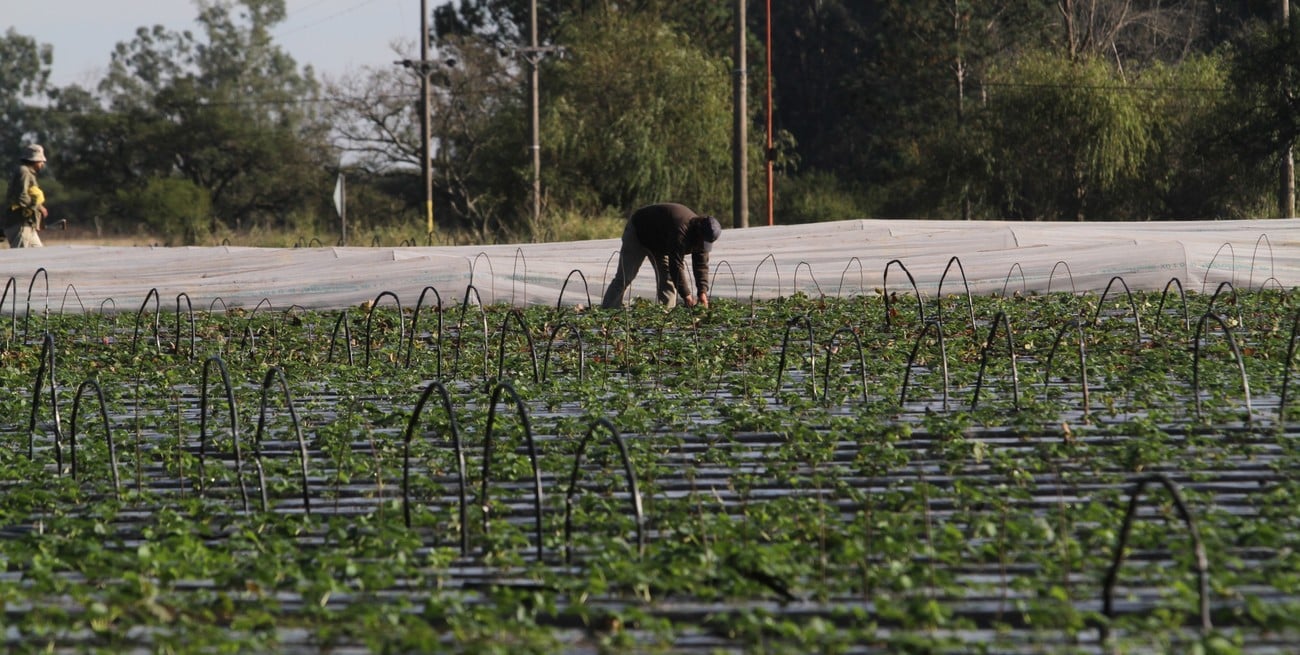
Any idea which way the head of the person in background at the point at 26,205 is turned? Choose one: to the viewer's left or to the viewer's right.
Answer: to the viewer's right

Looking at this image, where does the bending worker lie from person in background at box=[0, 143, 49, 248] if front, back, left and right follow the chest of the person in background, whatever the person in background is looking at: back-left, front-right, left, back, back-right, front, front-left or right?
front-right

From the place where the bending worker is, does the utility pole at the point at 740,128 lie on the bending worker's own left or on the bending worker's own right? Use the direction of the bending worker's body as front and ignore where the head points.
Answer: on the bending worker's own left

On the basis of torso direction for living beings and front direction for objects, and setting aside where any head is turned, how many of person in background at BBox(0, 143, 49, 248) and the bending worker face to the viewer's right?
2

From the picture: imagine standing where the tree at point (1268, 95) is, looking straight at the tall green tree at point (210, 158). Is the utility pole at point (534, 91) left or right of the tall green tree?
left

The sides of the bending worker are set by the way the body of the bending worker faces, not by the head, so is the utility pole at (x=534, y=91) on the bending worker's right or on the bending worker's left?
on the bending worker's left

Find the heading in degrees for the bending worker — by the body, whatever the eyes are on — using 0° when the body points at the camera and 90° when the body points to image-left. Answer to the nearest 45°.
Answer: approximately 270°

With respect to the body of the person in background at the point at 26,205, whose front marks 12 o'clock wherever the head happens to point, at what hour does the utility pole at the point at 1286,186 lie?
The utility pole is roughly at 12 o'clock from the person in background.

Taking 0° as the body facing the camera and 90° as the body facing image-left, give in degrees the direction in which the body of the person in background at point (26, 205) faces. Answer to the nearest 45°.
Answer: approximately 270°

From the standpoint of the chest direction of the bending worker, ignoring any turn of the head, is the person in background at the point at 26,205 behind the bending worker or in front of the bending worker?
behind

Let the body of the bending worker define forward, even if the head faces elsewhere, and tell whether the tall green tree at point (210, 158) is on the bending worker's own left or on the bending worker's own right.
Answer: on the bending worker's own left

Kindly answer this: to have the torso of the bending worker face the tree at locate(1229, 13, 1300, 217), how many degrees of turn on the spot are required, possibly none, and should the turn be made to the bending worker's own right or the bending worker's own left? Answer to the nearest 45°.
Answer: approximately 45° to the bending worker's own left
